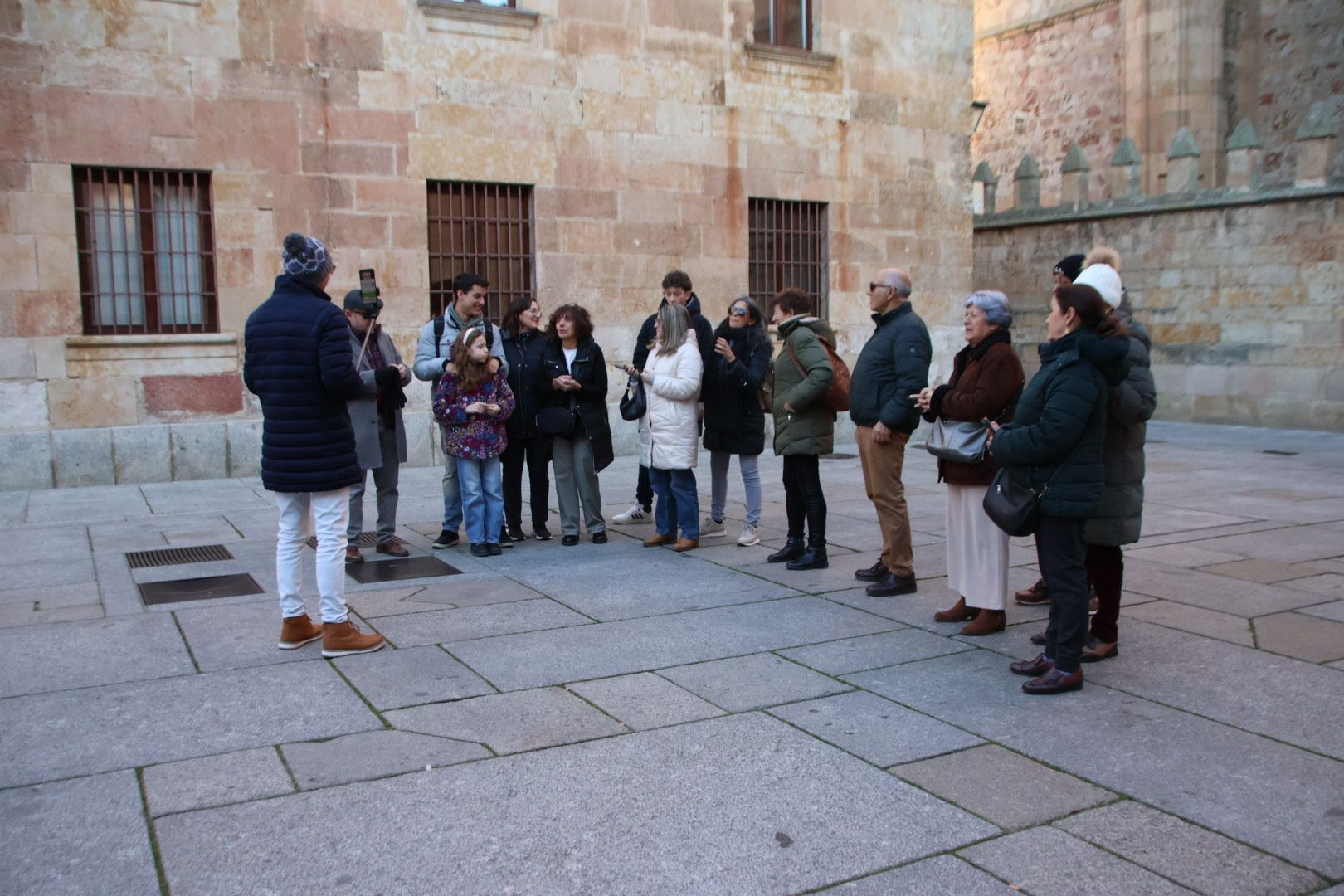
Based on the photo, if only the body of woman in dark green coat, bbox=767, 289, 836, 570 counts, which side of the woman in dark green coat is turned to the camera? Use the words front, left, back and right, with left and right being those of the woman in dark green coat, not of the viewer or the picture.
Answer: left

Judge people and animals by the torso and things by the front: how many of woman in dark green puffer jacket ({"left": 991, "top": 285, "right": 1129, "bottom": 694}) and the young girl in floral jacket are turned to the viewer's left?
1

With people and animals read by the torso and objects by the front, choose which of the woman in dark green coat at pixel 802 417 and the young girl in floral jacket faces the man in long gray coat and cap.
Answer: the woman in dark green coat

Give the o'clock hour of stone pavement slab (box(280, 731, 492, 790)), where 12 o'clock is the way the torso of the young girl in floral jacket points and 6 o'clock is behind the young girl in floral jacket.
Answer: The stone pavement slab is roughly at 12 o'clock from the young girl in floral jacket.

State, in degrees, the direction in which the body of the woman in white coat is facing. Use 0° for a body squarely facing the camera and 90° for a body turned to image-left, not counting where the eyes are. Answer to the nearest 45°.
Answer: approximately 90°

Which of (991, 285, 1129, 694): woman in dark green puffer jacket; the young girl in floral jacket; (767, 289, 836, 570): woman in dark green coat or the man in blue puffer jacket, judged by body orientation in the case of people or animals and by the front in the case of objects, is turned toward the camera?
the young girl in floral jacket

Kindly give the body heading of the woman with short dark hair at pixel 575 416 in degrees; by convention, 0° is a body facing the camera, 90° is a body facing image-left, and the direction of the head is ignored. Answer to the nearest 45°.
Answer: approximately 0°

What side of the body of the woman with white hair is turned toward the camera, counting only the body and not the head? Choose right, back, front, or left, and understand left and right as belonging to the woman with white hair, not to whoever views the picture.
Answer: left

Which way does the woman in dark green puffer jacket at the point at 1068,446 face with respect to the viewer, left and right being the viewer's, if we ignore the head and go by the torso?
facing to the left of the viewer

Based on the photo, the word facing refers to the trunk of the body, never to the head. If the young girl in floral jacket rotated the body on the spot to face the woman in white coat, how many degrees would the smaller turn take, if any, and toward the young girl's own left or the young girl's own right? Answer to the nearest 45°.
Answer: approximately 90° to the young girl's own left

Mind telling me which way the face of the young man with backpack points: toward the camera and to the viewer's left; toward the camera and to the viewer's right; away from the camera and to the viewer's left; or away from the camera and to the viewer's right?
toward the camera and to the viewer's right

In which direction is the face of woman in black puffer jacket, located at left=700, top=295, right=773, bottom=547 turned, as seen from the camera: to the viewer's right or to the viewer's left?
to the viewer's left
